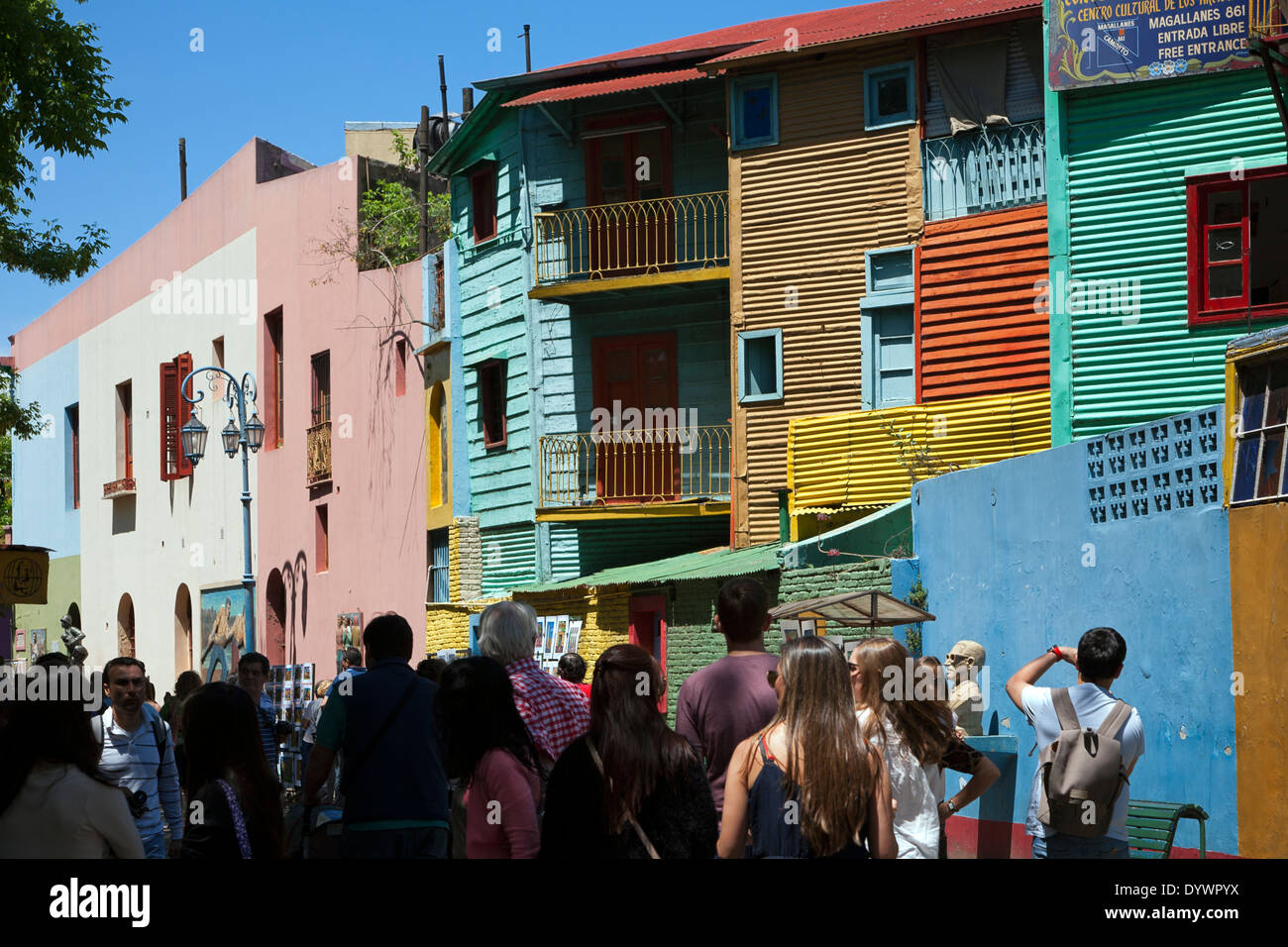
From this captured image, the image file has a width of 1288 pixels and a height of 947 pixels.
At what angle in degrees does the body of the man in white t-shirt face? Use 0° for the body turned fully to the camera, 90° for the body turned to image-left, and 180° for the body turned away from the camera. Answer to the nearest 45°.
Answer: approximately 180°

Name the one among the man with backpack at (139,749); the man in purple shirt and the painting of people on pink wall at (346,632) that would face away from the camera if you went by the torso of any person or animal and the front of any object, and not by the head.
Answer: the man in purple shirt

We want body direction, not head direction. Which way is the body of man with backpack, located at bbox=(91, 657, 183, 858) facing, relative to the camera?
toward the camera

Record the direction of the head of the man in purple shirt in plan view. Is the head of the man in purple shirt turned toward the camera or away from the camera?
away from the camera

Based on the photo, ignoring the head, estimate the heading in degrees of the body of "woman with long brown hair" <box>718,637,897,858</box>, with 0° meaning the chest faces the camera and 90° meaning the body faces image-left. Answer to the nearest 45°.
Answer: approximately 180°

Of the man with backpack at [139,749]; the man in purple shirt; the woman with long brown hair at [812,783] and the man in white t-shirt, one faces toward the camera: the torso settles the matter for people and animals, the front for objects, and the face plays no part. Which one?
the man with backpack

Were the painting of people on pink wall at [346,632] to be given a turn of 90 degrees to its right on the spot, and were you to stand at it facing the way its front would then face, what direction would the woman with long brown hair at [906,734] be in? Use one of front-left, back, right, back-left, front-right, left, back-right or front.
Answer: left

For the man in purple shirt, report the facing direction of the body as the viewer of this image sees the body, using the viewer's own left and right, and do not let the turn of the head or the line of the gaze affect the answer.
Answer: facing away from the viewer

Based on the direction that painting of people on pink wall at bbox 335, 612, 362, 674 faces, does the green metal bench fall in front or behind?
in front

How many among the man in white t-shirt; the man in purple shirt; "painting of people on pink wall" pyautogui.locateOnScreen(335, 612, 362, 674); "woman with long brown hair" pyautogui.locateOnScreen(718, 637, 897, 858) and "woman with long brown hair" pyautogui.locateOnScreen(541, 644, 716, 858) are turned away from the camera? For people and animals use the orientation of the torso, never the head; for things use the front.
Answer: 4
